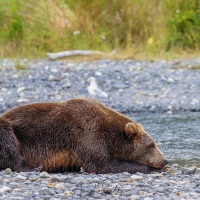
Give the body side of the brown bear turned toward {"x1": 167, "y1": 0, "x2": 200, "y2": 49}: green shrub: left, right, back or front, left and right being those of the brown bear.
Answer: left

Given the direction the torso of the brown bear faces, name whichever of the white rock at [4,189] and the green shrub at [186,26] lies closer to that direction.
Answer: the green shrub

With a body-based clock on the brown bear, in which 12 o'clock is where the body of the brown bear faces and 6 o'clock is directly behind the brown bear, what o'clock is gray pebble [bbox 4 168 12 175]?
The gray pebble is roughly at 5 o'clock from the brown bear.

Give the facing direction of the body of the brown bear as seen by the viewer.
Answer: to the viewer's right

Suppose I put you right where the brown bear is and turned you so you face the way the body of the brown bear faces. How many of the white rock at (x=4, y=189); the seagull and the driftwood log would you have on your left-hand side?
2

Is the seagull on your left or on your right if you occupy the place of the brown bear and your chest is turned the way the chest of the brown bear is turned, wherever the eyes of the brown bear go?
on your left

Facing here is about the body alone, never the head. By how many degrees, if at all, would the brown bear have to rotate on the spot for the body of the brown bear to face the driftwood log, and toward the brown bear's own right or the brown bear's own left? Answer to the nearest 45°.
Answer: approximately 90° to the brown bear's own left
